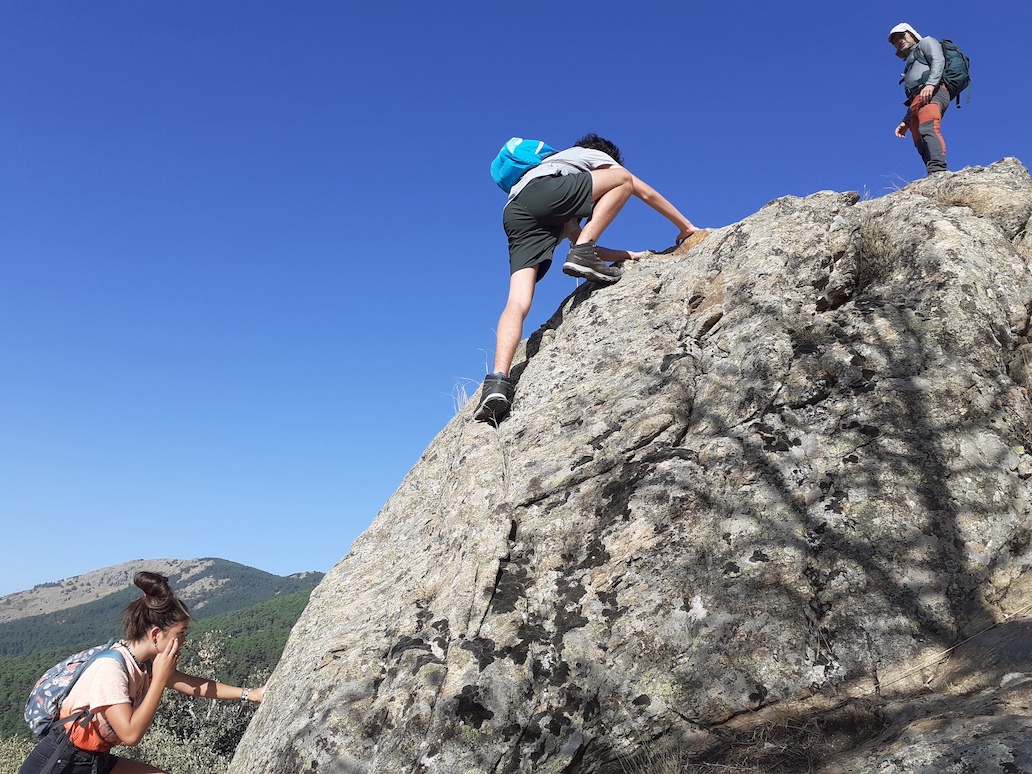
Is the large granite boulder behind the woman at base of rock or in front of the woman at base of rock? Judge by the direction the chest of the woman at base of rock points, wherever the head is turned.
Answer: in front

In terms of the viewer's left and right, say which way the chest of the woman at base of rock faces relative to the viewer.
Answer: facing to the right of the viewer

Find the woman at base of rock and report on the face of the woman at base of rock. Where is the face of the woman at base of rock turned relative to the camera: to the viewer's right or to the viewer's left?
to the viewer's right

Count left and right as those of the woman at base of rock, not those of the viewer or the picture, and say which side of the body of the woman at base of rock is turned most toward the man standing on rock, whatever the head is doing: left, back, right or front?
front

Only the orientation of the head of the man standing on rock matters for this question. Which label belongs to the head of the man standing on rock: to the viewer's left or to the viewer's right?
to the viewer's left
